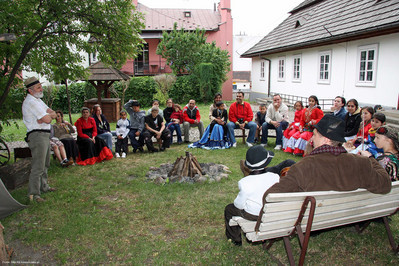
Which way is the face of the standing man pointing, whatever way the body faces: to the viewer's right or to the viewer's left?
to the viewer's right

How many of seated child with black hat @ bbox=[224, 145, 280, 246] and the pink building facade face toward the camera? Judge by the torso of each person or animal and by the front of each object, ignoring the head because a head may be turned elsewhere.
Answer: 1

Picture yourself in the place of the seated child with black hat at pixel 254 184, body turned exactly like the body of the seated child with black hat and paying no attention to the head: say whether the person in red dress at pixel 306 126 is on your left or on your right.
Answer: on your right

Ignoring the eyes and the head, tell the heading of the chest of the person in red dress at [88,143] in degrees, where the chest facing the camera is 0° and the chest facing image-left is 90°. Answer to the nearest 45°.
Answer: approximately 315°

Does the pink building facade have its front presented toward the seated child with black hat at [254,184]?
yes

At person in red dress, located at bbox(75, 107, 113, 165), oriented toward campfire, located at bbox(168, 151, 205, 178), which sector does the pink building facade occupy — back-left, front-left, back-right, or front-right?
back-left

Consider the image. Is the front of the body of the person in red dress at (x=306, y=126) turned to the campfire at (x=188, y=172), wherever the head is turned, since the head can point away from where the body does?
yes
